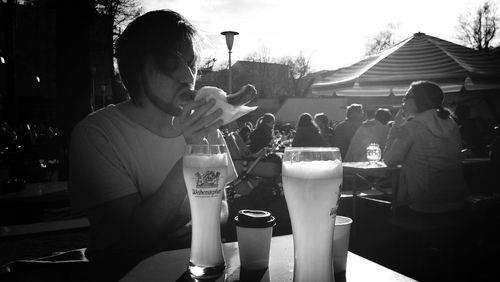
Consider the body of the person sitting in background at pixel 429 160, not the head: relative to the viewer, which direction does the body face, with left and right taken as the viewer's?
facing away from the viewer and to the left of the viewer

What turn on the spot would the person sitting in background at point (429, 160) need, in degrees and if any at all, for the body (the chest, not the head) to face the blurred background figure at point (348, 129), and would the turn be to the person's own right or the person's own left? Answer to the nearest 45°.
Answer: approximately 45° to the person's own right

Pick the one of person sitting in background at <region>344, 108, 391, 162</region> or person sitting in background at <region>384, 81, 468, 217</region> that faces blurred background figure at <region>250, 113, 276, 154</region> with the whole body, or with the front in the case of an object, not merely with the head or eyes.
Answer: person sitting in background at <region>384, 81, 468, 217</region>

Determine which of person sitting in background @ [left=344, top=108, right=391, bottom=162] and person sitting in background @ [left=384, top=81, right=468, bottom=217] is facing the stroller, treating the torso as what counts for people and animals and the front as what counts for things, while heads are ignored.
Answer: person sitting in background @ [left=384, top=81, right=468, bottom=217]
